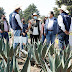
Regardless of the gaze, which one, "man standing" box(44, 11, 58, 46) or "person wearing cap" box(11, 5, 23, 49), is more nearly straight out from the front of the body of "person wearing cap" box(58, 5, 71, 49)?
the man standing

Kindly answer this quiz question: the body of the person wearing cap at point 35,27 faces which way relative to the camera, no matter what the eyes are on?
toward the camera

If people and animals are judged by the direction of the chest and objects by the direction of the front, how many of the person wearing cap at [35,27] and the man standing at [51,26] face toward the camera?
2

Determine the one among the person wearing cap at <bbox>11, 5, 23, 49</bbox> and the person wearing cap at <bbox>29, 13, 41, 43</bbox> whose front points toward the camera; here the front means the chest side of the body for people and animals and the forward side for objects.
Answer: the person wearing cap at <bbox>29, 13, 41, 43</bbox>

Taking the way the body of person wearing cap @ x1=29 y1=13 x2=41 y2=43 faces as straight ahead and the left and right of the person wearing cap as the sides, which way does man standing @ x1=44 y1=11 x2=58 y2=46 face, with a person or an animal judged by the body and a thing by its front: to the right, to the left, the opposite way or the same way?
the same way

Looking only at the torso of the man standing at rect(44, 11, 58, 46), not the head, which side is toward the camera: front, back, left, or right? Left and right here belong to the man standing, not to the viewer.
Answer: front
